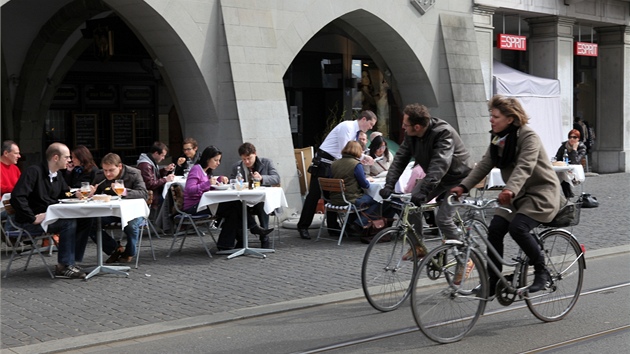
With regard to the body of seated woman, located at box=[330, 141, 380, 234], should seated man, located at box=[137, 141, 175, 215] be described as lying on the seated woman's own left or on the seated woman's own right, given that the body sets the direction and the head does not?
on the seated woman's own left

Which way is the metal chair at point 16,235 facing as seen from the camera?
to the viewer's right

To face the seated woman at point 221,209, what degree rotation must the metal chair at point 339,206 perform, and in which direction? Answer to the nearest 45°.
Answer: approximately 180°

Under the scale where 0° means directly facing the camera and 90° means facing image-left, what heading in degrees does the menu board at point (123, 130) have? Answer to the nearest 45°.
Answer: approximately 0°

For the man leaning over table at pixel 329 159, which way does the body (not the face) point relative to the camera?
to the viewer's right

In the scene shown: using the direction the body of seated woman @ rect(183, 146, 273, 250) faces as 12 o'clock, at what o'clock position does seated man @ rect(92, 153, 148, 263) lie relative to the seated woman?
The seated man is roughly at 5 o'clock from the seated woman.

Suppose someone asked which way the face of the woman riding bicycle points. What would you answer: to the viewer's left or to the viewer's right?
to the viewer's left

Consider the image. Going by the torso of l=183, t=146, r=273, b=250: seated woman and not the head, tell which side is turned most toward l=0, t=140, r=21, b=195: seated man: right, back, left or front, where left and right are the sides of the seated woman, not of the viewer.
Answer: back

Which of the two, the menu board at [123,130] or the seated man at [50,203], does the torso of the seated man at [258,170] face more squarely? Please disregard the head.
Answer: the seated man

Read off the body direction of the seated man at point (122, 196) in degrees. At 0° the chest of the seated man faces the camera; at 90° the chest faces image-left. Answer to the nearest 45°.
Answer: approximately 45°

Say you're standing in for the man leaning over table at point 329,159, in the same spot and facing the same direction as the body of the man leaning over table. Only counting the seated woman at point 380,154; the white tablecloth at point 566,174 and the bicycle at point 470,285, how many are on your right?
1

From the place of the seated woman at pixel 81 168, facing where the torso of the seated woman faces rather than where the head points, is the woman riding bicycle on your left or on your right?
on your left
